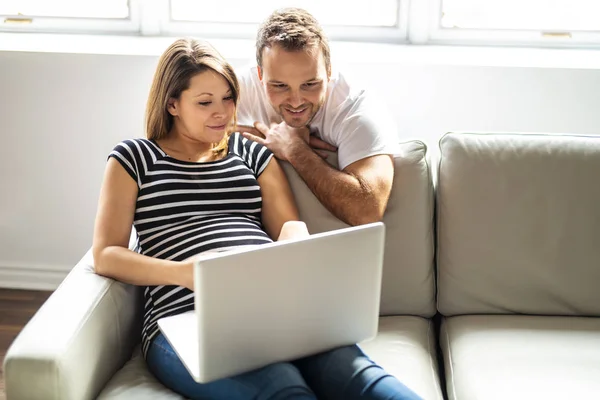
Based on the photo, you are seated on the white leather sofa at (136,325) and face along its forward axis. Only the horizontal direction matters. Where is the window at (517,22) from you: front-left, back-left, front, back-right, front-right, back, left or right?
back-left

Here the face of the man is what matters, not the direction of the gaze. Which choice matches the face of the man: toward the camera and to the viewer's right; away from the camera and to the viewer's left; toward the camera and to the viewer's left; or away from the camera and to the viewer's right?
toward the camera and to the viewer's left

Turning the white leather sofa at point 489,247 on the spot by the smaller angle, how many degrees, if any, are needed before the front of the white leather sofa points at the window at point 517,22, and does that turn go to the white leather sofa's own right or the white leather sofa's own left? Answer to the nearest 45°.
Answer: approximately 180°

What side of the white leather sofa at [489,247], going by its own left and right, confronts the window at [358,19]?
back

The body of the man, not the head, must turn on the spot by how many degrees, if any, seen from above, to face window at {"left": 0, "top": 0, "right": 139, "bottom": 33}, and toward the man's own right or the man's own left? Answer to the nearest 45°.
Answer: approximately 135° to the man's own right

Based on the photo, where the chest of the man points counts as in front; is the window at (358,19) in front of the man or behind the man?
behind

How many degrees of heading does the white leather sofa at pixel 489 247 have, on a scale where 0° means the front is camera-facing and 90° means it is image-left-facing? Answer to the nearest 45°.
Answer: approximately 0°

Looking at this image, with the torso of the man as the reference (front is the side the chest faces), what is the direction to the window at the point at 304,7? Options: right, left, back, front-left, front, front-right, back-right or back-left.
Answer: back

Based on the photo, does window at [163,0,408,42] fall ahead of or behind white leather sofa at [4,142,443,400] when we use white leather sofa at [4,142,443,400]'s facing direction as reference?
behind
